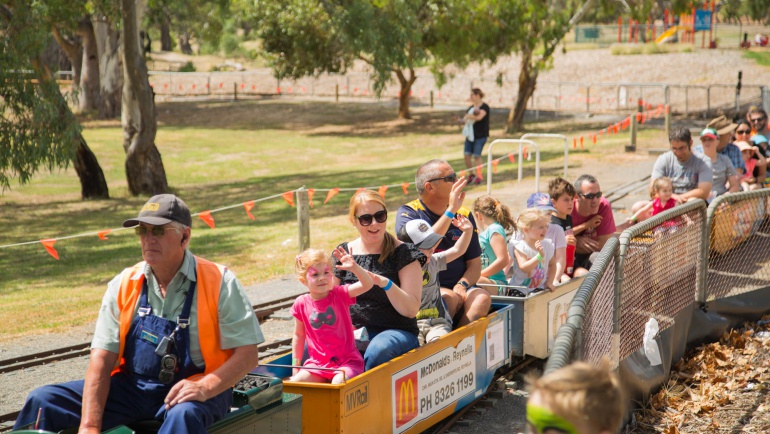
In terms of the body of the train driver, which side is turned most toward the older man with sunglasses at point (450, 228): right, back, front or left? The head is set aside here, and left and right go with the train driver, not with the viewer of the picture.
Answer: back

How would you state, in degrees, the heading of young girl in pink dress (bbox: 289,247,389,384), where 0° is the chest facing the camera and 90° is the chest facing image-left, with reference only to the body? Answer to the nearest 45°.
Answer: approximately 0°

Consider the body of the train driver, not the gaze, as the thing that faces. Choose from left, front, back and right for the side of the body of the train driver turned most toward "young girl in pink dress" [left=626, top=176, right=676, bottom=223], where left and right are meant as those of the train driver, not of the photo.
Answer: back

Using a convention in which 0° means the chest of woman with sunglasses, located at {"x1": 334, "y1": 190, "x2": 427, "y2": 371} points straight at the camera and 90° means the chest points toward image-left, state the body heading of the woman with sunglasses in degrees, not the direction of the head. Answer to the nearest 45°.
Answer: approximately 45°

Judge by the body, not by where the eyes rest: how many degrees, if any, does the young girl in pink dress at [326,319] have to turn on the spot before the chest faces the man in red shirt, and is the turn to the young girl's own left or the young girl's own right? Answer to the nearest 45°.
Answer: approximately 135° to the young girl's own left

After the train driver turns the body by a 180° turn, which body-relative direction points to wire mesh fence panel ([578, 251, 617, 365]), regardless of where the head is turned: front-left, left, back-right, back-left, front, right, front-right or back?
front-right

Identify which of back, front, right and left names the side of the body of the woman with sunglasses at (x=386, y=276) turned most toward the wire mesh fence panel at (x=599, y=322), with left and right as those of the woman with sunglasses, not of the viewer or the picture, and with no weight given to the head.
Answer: left
